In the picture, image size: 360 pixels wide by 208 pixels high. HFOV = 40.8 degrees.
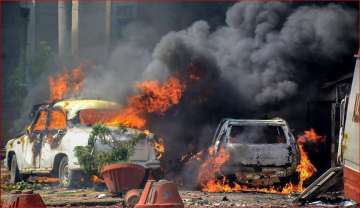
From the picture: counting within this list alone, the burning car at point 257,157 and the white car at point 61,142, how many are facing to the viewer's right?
0

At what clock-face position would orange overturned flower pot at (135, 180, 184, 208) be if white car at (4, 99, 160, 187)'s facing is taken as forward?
The orange overturned flower pot is roughly at 7 o'clock from the white car.

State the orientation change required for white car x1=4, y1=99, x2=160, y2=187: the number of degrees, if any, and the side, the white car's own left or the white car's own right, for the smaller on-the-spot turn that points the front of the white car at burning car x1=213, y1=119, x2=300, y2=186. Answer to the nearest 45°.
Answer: approximately 180°

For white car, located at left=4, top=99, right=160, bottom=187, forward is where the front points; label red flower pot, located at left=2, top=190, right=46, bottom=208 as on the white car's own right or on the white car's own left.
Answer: on the white car's own left

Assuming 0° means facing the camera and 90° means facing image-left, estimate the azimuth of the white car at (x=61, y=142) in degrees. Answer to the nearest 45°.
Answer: approximately 135°
